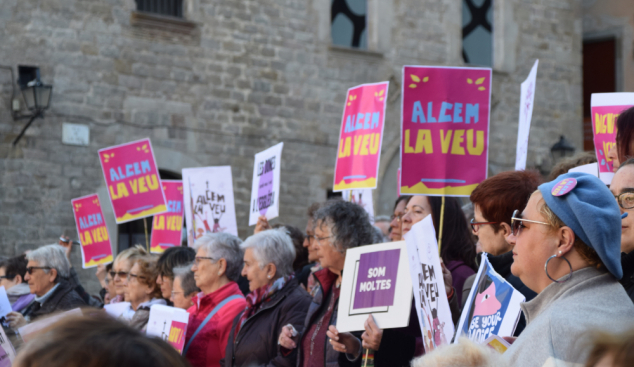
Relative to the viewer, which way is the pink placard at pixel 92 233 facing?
toward the camera

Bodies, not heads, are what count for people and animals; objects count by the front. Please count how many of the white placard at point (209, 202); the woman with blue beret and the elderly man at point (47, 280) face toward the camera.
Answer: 1

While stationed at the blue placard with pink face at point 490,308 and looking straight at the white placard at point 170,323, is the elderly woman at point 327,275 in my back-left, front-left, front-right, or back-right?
front-right

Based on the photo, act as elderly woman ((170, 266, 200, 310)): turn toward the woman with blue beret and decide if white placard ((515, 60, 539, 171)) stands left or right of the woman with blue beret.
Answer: left

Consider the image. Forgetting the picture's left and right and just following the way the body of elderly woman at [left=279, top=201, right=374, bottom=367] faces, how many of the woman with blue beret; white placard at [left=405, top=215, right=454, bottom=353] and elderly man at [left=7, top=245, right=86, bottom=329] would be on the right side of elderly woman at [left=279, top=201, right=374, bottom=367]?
1
